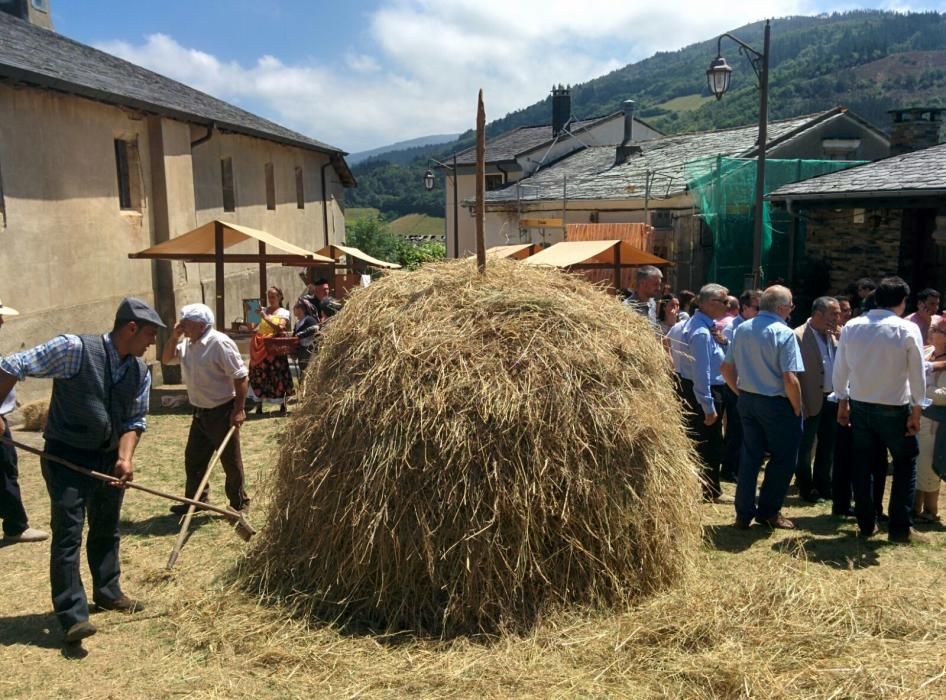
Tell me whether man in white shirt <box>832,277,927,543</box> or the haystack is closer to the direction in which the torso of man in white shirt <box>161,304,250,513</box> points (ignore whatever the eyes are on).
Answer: the haystack

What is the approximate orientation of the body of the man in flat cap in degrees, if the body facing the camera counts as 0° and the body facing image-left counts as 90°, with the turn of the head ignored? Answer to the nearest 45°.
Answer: approximately 315°

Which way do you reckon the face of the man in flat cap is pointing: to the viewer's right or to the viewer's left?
to the viewer's right

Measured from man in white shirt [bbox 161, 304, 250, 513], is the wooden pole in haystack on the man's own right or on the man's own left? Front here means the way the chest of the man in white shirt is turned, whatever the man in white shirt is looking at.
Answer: on the man's own left

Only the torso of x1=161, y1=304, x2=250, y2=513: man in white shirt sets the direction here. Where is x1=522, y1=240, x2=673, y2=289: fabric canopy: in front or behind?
behind

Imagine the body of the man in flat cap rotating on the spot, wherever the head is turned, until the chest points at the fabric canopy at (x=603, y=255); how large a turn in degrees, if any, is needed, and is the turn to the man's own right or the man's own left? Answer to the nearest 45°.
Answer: approximately 90° to the man's own left

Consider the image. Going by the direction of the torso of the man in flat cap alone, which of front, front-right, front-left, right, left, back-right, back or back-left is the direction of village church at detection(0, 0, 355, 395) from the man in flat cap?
back-left

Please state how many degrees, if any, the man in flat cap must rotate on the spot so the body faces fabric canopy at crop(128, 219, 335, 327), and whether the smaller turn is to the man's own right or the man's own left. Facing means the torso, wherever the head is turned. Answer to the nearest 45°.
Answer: approximately 135° to the man's own left

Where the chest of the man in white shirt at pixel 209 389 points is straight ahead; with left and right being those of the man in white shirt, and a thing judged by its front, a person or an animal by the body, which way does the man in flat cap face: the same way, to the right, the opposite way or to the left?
to the left

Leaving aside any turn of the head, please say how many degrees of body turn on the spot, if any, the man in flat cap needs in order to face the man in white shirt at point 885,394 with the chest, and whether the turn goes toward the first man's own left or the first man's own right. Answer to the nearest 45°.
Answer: approximately 45° to the first man's own left

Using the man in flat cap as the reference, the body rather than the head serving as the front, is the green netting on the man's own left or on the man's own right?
on the man's own left

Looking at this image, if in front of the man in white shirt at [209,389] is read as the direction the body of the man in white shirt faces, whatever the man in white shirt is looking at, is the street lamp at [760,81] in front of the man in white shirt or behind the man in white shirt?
behind
